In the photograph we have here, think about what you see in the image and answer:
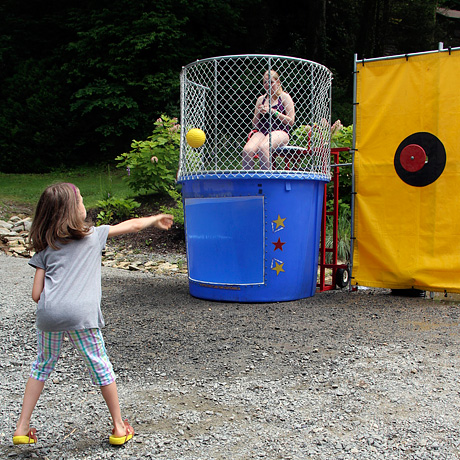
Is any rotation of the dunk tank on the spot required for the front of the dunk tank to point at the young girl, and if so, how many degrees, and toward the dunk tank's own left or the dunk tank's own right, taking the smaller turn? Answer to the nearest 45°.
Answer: approximately 45° to the dunk tank's own left

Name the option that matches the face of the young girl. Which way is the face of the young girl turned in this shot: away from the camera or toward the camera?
away from the camera

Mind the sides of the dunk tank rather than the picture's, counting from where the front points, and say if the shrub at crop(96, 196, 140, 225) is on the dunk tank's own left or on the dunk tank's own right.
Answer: on the dunk tank's own right

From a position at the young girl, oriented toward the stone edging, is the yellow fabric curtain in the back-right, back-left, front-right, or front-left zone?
front-right

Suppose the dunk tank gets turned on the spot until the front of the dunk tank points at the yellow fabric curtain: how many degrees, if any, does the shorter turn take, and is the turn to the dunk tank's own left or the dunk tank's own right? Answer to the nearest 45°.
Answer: approximately 135° to the dunk tank's own left

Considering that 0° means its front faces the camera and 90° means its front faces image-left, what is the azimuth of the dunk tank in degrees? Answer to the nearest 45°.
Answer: approximately 45°

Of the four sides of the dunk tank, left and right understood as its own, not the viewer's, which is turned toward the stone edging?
right

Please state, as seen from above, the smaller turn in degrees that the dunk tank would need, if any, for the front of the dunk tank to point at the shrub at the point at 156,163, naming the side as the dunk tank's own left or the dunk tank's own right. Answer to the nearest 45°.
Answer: approximately 135° to the dunk tank's own right

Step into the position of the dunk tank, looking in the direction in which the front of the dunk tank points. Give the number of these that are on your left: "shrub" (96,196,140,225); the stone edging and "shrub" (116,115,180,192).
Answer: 0
